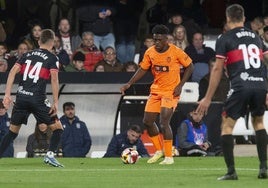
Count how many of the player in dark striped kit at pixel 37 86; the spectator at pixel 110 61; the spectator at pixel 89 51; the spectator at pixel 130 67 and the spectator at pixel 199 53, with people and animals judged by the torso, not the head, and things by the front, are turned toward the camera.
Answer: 4

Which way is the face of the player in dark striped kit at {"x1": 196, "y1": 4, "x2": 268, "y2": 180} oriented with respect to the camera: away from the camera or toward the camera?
away from the camera

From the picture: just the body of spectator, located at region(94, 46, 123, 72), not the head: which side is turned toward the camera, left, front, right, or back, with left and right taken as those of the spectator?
front

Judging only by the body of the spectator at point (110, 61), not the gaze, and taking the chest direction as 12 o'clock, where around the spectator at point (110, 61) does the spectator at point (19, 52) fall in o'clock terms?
the spectator at point (19, 52) is roughly at 3 o'clock from the spectator at point (110, 61).

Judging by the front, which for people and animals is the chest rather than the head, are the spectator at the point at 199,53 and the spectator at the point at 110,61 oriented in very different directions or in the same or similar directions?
same or similar directions

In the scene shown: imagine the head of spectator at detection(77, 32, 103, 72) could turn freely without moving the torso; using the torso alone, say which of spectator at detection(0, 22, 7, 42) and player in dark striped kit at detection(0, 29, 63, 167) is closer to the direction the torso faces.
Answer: the player in dark striped kit

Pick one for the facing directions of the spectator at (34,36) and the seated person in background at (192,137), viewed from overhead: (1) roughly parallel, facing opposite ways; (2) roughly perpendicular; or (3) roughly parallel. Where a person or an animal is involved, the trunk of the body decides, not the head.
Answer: roughly parallel

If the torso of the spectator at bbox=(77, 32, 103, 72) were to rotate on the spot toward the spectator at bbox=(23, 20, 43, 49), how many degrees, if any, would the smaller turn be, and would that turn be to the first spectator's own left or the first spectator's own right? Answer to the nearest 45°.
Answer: approximately 90° to the first spectator's own right

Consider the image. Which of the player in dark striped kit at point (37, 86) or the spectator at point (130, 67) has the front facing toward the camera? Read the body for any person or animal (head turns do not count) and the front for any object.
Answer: the spectator

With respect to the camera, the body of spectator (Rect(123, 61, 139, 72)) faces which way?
toward the camera

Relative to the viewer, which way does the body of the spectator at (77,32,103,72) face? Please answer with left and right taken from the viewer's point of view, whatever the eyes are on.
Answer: facing the viewer

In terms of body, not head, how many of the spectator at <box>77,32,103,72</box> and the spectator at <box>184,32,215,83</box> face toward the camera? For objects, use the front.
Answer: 2
